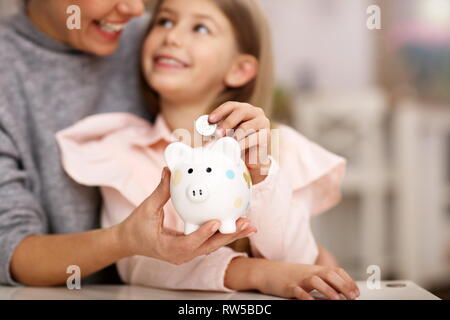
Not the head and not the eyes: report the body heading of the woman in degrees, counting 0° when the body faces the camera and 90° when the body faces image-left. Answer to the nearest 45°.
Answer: approximately 315°

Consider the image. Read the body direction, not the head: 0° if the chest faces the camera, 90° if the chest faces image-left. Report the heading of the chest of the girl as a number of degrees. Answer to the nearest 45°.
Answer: approximately 0°

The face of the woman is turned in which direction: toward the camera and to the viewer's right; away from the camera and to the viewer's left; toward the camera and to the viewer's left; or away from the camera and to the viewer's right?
toward the camera and to the viewer's right
